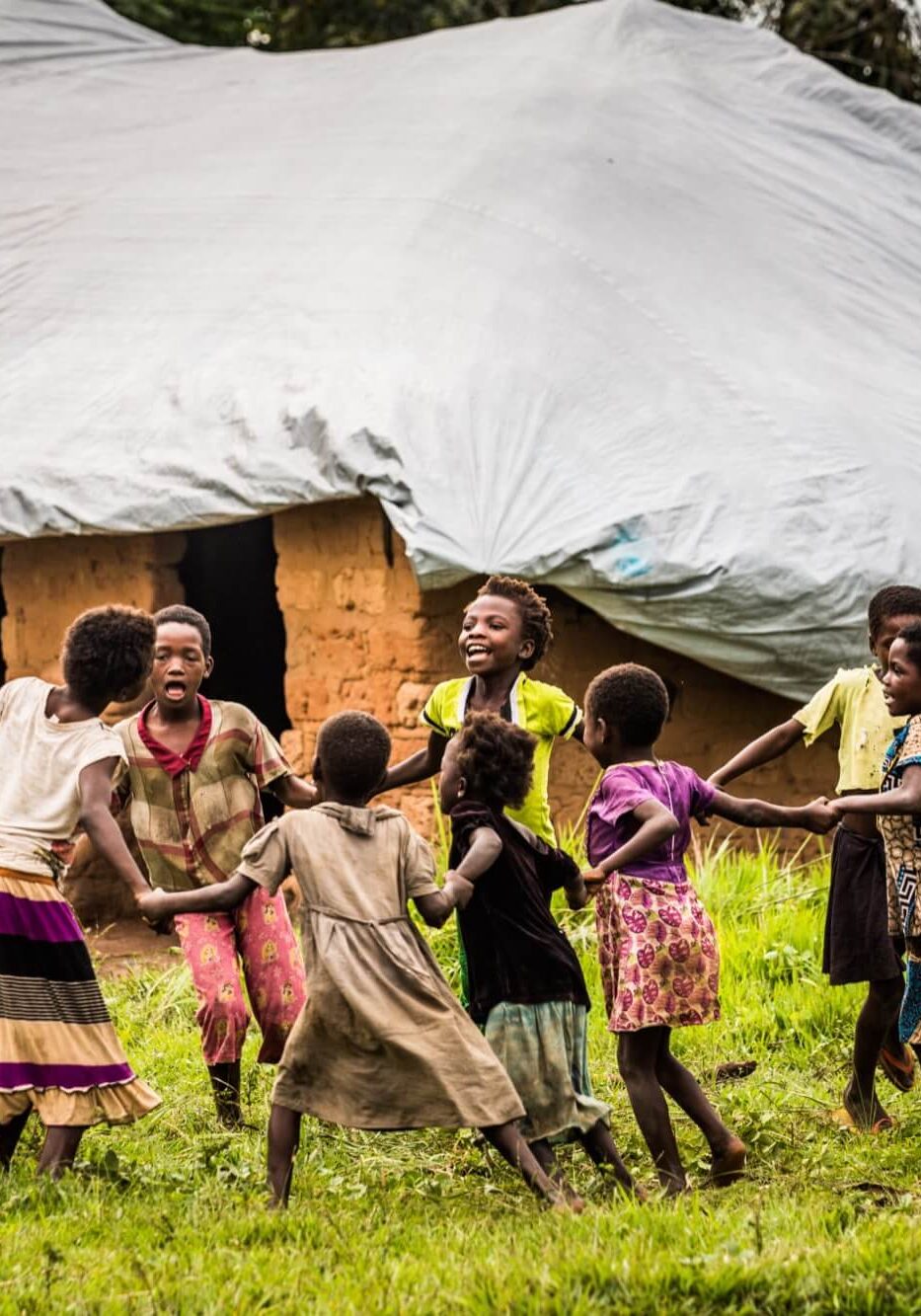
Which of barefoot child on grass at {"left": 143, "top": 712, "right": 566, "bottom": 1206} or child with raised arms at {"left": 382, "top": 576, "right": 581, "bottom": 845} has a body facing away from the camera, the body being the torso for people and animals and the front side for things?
the barefoot child on grass

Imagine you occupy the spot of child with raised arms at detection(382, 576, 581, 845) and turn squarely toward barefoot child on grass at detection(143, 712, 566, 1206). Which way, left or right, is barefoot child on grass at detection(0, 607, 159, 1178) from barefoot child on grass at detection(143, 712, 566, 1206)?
right

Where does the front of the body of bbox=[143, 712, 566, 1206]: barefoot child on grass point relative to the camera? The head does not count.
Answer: away from the camera

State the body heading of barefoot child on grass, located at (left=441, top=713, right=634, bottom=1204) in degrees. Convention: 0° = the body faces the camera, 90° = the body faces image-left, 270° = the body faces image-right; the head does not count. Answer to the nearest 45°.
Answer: approximately 135°

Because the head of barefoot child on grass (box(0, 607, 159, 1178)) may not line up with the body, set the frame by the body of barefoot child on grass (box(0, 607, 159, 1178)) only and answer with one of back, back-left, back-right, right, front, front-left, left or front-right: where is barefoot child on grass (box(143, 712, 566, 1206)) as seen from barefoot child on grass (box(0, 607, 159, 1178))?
right

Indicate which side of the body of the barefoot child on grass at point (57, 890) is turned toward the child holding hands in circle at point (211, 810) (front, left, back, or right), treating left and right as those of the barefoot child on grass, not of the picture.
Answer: front

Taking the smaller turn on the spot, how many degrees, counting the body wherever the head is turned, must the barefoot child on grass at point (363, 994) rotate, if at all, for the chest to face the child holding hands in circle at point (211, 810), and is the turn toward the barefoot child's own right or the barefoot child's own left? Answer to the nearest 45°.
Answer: approximately 45° to the barefoot child's own left

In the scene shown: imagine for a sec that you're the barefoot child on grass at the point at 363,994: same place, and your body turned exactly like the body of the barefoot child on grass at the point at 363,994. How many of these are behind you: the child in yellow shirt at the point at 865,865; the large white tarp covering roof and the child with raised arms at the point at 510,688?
0

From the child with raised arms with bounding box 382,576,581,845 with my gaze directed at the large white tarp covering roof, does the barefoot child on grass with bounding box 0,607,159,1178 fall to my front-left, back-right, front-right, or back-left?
back-left

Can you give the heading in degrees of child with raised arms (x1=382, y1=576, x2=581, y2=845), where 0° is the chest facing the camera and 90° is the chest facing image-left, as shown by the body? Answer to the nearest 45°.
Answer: approximately 45°

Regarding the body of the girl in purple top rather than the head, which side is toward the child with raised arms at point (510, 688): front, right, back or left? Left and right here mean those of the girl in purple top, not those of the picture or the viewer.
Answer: front

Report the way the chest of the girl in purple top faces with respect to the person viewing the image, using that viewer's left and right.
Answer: facing away from the viewer and to the left of the viewer

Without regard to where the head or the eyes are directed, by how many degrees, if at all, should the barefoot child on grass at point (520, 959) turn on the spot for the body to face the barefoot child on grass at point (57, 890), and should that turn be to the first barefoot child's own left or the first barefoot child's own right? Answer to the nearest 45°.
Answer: approximately 45° to the first barefoot child's own left

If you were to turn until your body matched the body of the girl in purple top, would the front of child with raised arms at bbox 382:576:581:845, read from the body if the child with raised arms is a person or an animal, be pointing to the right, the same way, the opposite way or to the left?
to the left

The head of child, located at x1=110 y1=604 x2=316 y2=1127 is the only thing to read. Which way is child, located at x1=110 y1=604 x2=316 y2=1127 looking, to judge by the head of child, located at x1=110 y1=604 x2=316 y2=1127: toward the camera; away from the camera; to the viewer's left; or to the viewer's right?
toward the camera

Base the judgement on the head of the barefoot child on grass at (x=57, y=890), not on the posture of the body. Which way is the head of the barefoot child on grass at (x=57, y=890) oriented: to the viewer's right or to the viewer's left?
to the viewer's right

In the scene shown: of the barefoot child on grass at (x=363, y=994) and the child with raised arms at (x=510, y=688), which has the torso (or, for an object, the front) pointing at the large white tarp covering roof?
the barefoot child on grass

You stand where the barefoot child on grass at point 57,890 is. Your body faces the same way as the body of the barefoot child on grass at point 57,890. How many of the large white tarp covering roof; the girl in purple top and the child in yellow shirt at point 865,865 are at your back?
0

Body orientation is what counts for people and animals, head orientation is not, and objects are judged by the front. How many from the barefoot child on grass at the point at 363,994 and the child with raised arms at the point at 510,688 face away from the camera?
1
